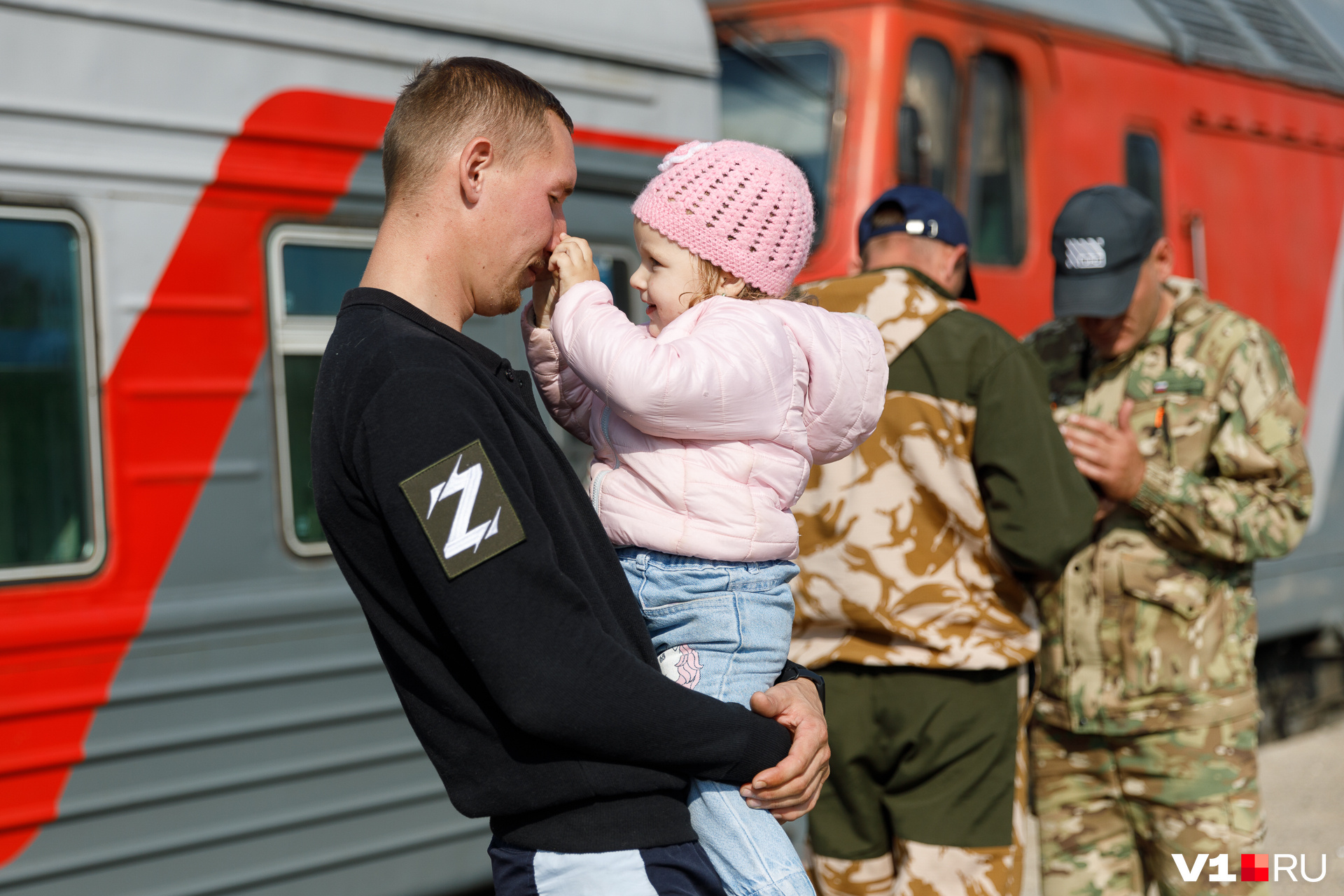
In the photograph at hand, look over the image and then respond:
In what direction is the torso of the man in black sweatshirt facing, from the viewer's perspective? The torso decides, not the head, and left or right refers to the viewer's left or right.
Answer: facing to the right of the viewer

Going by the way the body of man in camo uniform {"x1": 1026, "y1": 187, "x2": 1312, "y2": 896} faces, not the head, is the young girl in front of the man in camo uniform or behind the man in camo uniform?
in front

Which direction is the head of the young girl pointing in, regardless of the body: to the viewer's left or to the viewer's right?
to the viewer's left

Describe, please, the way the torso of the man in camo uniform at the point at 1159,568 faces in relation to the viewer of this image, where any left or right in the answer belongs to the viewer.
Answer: facing the viewer and to the left of the viewer

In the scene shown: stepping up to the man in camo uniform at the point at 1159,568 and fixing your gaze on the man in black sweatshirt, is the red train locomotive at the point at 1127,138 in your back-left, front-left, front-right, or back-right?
back-right

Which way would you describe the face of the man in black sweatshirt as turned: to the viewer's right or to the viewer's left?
to the viewer's right

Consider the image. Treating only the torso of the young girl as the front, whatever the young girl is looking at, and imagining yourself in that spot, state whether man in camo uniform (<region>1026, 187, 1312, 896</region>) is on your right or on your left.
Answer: on your right

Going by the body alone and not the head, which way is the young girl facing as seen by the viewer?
to the viewer's left

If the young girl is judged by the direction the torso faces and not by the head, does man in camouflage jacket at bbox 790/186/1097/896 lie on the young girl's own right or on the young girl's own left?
on the young girl's own right

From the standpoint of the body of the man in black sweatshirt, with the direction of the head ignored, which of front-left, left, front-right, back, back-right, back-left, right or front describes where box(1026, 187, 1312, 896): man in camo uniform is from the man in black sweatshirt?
front-left
